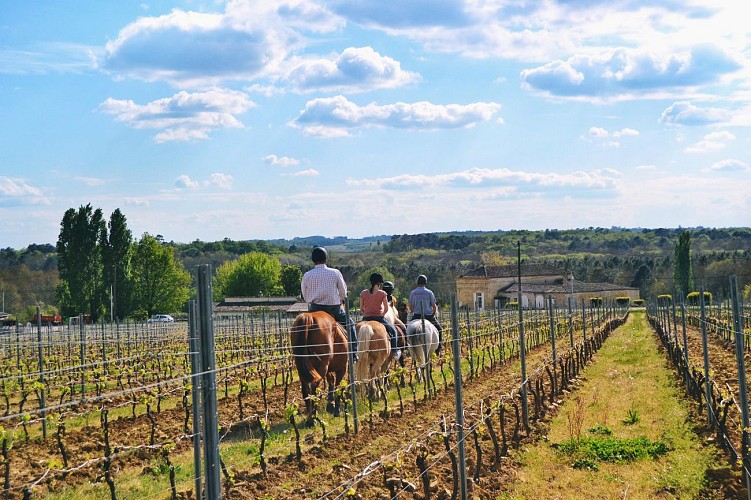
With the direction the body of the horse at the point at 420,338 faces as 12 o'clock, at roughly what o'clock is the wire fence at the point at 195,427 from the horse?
The wire fence is roughly at 7 o'clock from the horse.

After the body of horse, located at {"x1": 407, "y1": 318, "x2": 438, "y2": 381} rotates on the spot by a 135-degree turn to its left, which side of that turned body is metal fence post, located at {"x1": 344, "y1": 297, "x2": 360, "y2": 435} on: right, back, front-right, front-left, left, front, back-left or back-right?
front-left

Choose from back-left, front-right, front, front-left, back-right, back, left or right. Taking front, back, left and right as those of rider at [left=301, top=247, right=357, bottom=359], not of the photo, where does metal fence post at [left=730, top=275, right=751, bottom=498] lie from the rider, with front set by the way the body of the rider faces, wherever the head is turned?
back-right

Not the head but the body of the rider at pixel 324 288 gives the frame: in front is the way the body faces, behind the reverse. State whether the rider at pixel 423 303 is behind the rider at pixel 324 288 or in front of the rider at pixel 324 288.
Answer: in front

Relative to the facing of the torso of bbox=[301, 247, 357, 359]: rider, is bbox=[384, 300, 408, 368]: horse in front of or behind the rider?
in front

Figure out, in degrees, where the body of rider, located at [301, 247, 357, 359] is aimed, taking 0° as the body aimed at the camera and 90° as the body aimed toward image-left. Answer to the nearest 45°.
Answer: approximately 180°

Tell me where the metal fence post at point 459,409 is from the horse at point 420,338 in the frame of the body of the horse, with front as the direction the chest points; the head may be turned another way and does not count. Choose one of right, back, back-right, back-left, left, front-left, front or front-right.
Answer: back

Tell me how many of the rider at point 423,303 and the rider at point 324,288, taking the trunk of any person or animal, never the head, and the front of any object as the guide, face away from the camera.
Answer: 2

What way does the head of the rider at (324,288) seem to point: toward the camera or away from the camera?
away from the camera

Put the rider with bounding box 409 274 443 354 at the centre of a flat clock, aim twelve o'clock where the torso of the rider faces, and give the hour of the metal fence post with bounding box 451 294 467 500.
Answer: The metal fence post is roughly at 6 o'clock from the rider.

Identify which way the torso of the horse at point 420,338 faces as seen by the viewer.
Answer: away from the camera

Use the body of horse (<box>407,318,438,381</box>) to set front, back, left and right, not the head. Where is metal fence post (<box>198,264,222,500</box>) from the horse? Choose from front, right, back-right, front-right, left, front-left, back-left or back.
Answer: back

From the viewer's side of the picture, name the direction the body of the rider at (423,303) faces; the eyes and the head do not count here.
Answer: away from the camera

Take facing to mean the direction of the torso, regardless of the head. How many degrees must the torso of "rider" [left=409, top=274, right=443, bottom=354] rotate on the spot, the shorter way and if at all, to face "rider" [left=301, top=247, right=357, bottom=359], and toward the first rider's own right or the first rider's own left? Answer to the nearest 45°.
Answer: approximately 180°
